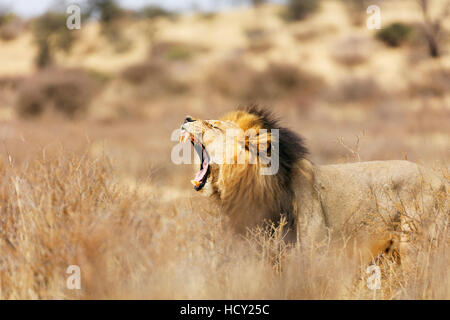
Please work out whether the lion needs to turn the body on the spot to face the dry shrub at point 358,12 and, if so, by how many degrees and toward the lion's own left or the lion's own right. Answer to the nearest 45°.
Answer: approximately 90° to the lion's own right

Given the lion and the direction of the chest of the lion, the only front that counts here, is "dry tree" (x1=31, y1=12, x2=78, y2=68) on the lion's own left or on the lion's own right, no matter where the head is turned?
on the lion's own right

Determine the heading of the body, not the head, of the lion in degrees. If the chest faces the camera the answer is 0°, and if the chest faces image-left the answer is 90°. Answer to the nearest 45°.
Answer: approximately 90°

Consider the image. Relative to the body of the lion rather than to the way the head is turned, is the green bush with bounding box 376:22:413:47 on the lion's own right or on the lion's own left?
on the lion's own right

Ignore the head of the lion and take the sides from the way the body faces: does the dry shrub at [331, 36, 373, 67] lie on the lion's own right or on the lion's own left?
on the lion's own right

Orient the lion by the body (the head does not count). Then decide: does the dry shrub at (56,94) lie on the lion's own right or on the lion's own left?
on the lion's own right

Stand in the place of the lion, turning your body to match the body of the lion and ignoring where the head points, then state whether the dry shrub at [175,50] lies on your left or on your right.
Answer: on your right

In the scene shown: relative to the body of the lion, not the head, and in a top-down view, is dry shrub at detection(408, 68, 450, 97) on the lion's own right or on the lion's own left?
on the lion's own right

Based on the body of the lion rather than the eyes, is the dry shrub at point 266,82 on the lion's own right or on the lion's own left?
on the lion's own right
